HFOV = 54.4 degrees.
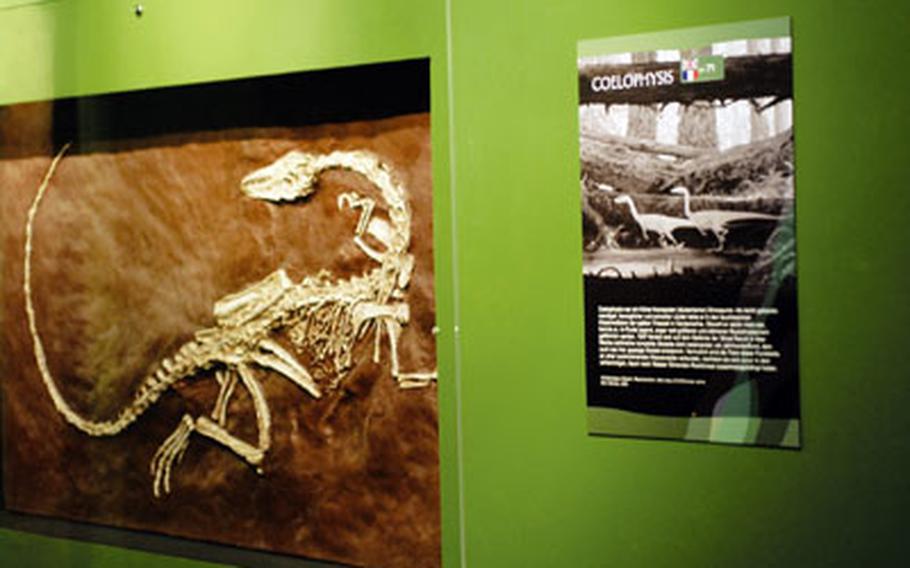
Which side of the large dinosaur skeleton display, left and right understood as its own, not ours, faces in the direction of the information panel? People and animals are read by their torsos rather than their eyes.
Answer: left

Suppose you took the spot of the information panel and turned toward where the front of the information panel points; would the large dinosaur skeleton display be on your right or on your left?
on your right
